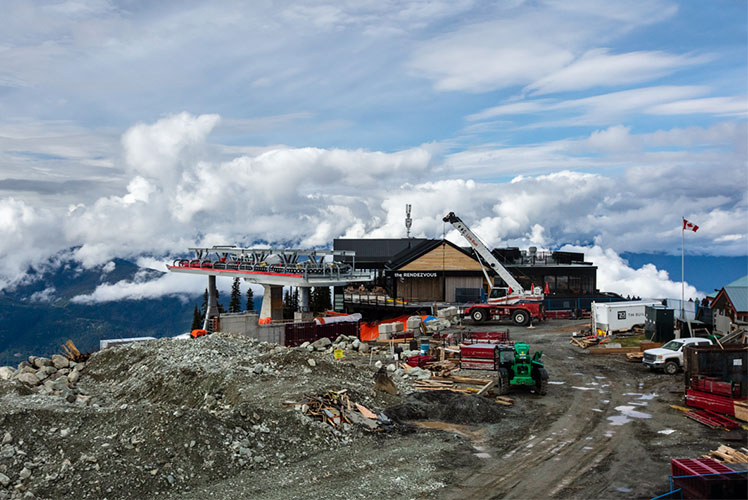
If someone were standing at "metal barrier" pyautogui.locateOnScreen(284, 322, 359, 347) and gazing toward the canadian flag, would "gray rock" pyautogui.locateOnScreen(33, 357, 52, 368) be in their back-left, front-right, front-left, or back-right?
back-right

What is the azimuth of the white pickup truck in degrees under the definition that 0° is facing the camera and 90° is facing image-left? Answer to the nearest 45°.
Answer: approximately 45°

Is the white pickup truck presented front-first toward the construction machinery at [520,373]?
yes

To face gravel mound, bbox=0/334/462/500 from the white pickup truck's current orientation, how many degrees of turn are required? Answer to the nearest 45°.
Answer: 0° — it already faces it

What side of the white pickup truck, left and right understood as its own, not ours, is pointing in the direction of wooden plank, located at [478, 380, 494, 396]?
front

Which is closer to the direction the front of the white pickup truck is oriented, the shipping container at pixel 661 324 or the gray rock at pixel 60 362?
the gray rock

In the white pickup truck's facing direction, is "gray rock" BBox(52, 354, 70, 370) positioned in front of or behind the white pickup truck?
in front

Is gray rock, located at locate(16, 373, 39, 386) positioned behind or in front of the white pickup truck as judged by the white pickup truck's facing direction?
in front

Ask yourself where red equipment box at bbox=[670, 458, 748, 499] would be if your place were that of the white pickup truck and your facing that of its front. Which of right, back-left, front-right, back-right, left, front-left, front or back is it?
front-left

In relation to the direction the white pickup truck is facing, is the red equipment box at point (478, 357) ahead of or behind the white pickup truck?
ahead

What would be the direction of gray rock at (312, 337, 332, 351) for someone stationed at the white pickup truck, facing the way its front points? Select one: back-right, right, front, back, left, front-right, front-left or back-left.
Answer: front-right

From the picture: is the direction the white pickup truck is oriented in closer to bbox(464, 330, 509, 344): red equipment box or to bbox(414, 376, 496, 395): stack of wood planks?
the stack of wood planks
